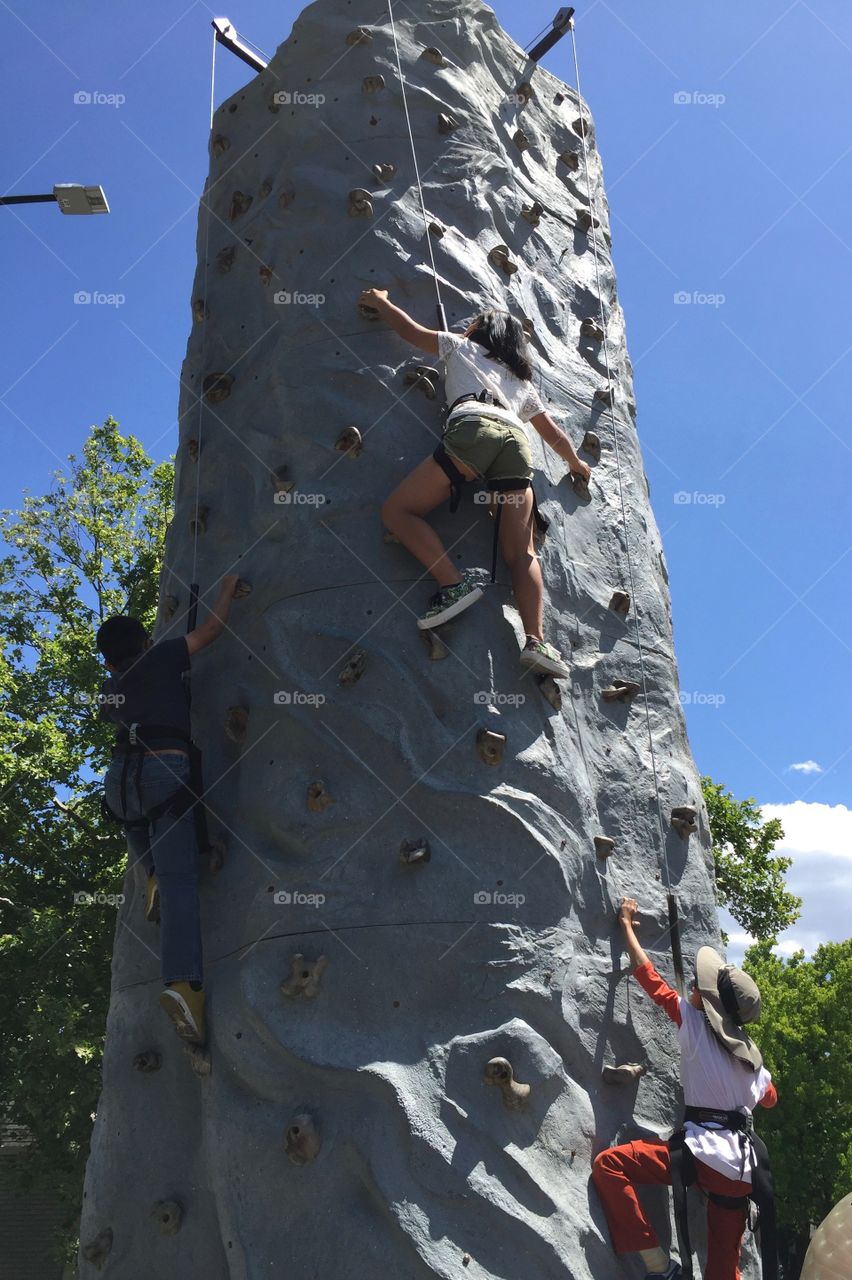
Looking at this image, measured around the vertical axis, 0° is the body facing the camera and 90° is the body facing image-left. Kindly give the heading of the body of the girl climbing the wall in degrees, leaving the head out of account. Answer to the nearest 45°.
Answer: approximately 180°

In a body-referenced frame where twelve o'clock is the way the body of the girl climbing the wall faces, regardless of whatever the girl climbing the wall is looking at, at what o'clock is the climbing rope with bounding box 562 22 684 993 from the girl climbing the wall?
The climbing rope is roughly at 3 o'clock from the girl climbing the wall.

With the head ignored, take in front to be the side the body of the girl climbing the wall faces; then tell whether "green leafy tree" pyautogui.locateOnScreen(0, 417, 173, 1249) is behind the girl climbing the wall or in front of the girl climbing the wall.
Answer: in front

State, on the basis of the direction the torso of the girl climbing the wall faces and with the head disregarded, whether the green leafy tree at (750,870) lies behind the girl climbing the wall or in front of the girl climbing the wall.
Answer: in front
